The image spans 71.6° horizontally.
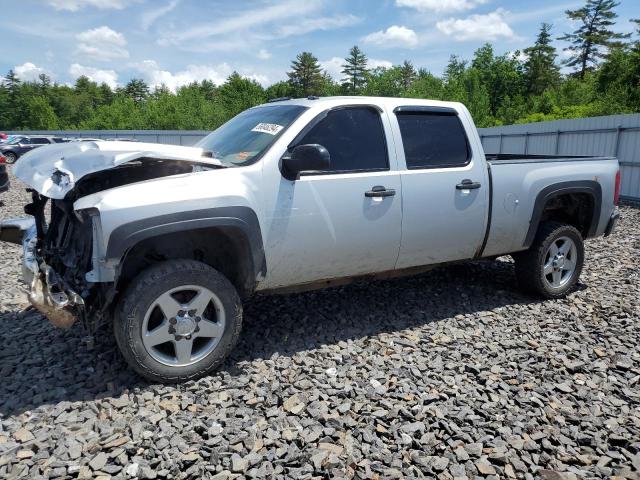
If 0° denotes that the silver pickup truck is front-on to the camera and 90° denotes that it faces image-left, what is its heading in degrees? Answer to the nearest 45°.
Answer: approximately 45°

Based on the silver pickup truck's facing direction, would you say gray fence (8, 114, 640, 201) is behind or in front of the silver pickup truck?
behind
